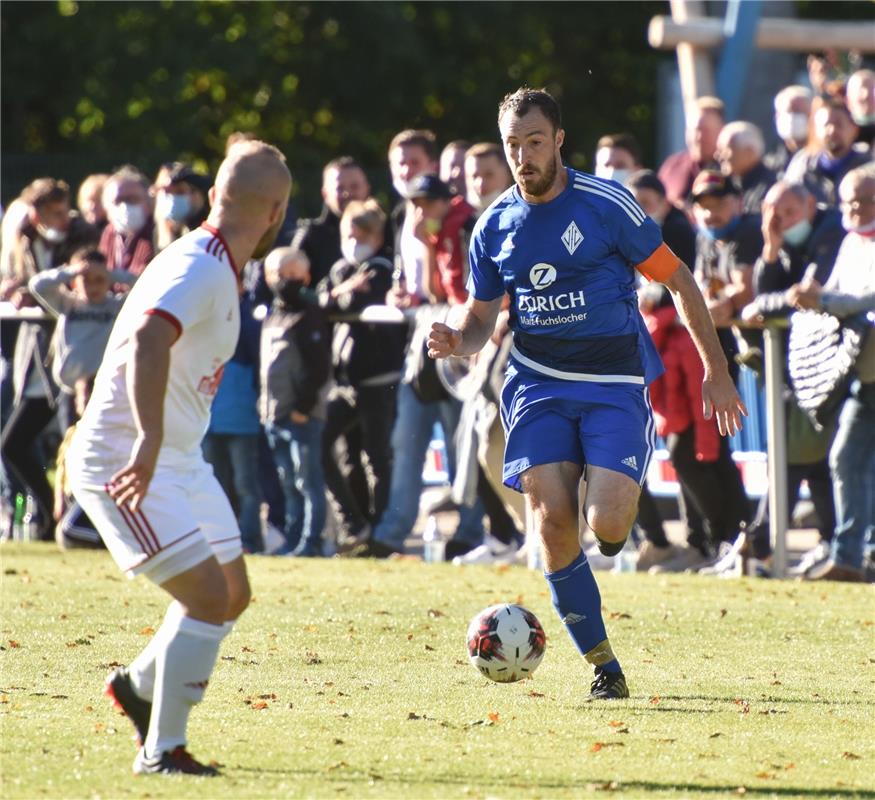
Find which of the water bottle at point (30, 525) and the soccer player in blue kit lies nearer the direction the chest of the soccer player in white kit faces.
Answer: the soccer player in blue kit

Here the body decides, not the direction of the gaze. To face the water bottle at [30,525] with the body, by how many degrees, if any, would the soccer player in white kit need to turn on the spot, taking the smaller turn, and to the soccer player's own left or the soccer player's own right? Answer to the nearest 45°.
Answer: approximately 90° to the soccer player's own left

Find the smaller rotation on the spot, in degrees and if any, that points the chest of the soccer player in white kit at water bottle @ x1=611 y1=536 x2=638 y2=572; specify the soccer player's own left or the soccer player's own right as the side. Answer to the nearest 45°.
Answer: approximately 45° to the soccer player's own left

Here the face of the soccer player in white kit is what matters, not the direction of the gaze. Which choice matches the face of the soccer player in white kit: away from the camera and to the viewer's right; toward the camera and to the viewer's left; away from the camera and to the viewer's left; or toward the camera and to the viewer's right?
away from the camera and to the viewer's right

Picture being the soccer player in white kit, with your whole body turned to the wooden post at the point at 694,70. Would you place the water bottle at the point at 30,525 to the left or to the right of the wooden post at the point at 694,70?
left

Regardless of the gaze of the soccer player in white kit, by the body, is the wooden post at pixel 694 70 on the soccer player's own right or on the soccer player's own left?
on the soccer player's own left

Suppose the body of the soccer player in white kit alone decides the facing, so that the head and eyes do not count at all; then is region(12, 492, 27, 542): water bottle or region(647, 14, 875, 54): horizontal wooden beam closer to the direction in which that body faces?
the horizontal wooden beam

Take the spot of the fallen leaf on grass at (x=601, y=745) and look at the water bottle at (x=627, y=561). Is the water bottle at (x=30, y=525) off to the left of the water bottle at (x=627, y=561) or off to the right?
left

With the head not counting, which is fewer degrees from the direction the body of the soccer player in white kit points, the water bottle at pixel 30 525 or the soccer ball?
the soccer ball

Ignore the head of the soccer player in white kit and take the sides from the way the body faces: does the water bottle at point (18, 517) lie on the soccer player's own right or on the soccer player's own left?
on the soccer player's own left
